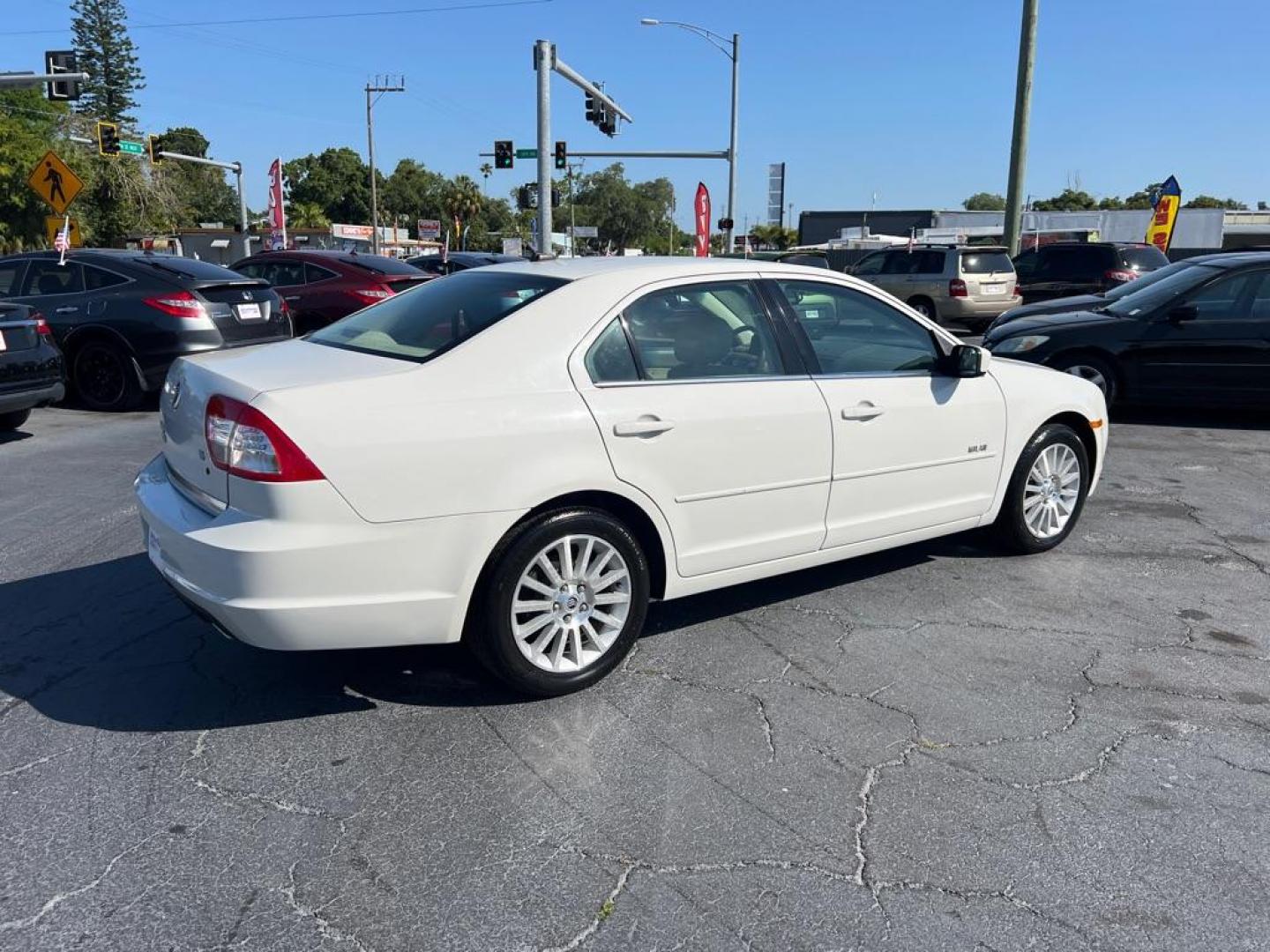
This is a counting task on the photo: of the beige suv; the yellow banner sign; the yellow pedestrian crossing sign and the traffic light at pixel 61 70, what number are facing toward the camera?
2

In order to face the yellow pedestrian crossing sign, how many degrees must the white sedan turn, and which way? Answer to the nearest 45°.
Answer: approximately 90° to its left

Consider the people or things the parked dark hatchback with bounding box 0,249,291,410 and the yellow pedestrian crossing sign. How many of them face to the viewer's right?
0

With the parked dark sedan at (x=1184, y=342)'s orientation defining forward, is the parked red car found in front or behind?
in front

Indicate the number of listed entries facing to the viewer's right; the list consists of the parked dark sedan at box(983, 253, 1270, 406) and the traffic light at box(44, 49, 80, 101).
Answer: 0

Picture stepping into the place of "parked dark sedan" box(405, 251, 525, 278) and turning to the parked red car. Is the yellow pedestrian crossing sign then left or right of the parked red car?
right

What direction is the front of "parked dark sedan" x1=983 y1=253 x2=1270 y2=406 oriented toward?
to the viewer's left
